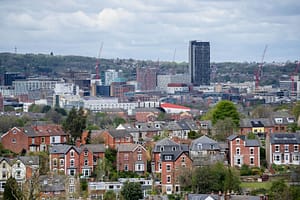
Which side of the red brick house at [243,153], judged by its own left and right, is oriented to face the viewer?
front

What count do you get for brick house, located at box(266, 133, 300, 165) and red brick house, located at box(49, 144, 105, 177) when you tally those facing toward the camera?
2

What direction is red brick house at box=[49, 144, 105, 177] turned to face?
toward the camera

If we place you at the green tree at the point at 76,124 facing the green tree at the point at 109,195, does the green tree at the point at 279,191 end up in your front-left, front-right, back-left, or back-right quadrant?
front-left

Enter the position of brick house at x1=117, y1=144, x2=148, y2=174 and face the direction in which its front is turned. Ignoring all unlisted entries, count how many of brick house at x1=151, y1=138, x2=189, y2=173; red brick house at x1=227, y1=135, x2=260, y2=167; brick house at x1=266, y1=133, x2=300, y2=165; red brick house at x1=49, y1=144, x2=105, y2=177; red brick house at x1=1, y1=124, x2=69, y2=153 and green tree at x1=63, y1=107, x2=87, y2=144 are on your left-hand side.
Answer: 3

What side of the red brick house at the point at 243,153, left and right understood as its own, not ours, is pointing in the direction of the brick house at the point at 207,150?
right

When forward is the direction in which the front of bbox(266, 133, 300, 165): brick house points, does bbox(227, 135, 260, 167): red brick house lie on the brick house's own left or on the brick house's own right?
on the brick house's own right

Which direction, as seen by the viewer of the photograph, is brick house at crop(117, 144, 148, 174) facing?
facing the viewer

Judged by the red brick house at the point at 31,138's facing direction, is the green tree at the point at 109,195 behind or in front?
in front

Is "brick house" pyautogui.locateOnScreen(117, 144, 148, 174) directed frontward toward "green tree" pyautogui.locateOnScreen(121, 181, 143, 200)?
yes

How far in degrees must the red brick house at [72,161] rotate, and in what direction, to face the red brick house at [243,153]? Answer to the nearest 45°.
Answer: approximately 90° to its left

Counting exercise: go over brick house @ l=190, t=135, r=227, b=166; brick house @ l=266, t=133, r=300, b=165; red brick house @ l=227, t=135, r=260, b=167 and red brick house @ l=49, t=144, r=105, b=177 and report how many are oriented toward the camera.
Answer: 4

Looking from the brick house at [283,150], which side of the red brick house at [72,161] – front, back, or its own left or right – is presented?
left

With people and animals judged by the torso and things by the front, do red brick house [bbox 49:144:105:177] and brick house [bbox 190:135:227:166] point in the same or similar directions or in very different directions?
same or similar directions

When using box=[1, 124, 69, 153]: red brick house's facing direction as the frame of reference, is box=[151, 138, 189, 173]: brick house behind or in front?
in front

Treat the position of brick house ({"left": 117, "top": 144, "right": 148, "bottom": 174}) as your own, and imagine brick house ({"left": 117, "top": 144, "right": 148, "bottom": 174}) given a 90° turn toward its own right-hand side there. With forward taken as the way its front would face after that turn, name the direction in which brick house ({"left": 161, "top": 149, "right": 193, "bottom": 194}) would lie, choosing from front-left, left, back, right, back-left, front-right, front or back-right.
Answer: back-left
